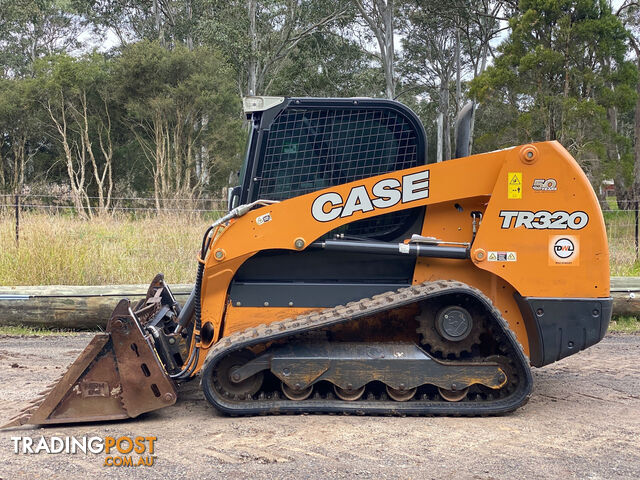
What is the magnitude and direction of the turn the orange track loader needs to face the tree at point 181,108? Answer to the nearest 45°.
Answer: approximately 90° to its right

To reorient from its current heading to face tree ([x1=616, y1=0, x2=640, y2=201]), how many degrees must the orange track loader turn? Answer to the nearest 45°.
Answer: approximately 135° to its right

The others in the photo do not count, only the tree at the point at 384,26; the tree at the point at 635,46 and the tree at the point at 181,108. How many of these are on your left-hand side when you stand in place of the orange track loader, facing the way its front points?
0

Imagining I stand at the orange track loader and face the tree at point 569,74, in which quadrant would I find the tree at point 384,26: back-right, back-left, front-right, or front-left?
front-left

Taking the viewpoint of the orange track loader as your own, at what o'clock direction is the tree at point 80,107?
The tree is roughly at 2 o'clock from the orange track loader.

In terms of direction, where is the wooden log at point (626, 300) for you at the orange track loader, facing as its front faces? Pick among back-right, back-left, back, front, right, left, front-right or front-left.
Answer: back-right

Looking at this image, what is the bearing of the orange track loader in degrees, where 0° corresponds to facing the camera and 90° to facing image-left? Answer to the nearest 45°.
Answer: approximately 90°

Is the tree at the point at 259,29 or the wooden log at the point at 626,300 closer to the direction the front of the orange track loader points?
the tree

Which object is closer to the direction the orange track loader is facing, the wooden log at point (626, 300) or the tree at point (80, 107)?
the tree

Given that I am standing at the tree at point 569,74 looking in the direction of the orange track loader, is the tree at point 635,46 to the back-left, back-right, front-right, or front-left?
back-left
